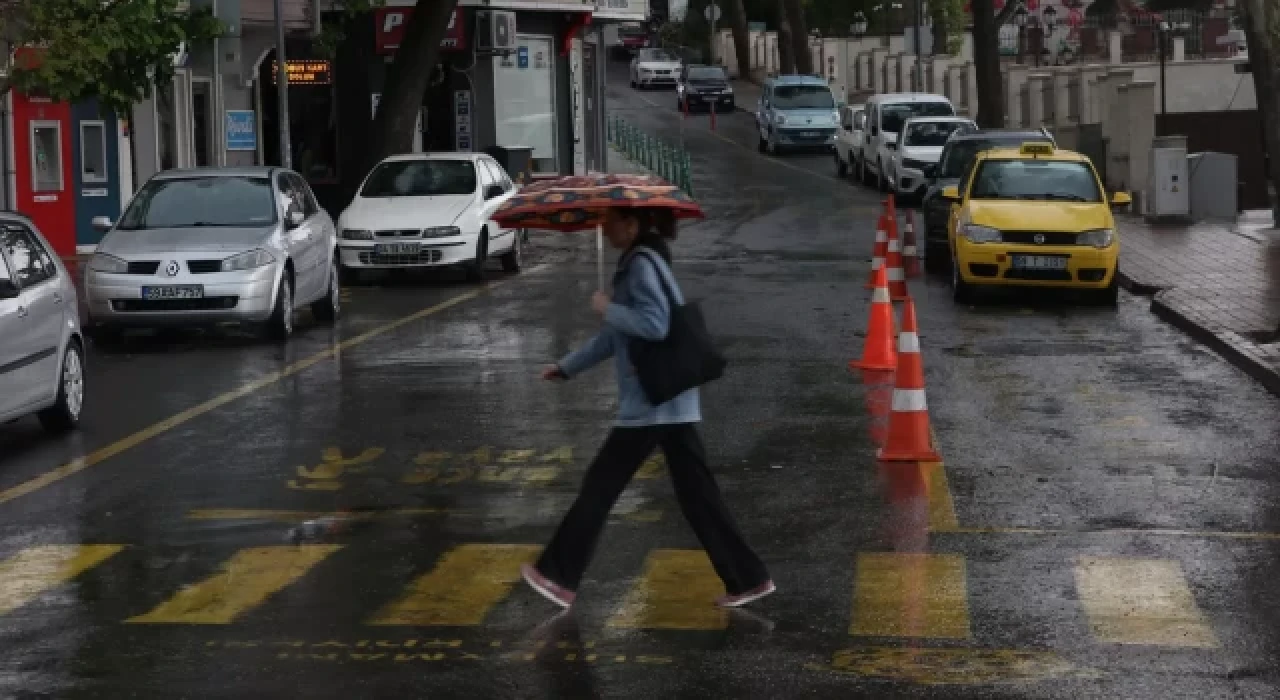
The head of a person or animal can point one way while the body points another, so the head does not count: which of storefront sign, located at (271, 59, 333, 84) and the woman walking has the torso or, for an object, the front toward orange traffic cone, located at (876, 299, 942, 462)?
the storefront sign

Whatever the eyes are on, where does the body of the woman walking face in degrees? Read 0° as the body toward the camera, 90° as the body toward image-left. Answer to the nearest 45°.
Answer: approximately 90°

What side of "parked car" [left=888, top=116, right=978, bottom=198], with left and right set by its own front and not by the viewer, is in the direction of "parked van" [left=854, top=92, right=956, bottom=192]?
back

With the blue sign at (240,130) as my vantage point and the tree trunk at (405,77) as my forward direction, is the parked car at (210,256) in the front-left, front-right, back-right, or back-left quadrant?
back-right

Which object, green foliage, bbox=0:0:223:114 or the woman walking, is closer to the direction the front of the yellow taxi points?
the woman walking

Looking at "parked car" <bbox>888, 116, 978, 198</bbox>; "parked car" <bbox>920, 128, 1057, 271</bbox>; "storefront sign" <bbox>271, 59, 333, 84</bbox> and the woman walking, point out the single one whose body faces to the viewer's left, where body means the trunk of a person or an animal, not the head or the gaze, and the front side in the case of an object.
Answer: the woman walking

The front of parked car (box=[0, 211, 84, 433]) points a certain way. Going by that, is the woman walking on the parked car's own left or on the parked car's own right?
on the parked car's own left

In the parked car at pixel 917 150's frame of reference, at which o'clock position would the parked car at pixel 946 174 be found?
the parked car at pixel 946 174 is roughly at 12 o'clock from the parked car at pixel 917 150.
